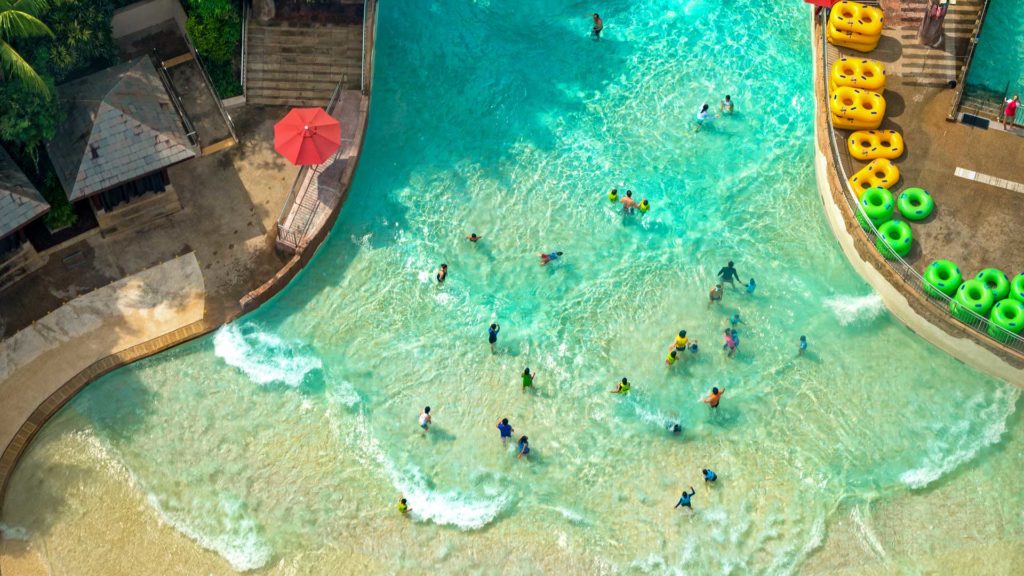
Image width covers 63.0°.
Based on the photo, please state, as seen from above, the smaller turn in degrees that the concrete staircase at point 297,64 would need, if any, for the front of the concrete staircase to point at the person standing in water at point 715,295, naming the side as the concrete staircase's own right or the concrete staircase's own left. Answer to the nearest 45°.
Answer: approximately 45° to the concrete staircase's own left

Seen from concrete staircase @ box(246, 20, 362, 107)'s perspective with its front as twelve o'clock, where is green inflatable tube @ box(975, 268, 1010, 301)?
The green inflatable tube is roughly at 10 o'clock from the concrete staircase.

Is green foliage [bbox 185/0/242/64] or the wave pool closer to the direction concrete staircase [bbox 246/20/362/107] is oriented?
the wave pool

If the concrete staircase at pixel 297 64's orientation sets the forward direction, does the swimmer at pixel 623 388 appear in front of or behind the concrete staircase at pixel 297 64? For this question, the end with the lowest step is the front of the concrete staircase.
in front

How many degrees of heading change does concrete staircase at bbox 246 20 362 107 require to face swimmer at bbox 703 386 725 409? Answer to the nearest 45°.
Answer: approximately 45° to its left

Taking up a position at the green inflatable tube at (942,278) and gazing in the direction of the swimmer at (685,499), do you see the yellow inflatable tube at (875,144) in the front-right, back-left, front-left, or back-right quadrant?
back-right

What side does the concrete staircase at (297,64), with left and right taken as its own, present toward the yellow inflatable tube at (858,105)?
left

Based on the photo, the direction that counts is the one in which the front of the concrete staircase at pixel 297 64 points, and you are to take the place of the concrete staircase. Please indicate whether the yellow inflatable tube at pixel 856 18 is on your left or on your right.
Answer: on your left

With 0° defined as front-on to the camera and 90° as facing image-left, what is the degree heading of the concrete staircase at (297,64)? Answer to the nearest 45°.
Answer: approximately 0°

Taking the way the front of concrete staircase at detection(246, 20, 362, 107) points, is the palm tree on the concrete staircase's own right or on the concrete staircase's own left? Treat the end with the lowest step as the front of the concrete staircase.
on the concrete staircase's own right

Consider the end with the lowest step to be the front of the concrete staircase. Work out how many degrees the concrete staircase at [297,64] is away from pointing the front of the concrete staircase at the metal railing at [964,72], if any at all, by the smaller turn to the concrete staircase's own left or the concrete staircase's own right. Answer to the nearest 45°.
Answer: approximately 90° to the concrete staircase's own left

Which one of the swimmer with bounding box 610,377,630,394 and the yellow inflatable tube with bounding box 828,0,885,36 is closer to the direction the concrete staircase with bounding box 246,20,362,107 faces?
the swimmer

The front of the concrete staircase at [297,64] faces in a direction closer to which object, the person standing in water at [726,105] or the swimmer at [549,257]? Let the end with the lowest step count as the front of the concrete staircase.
the swimmer

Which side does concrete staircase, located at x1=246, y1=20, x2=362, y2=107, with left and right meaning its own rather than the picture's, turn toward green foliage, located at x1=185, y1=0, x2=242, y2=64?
right

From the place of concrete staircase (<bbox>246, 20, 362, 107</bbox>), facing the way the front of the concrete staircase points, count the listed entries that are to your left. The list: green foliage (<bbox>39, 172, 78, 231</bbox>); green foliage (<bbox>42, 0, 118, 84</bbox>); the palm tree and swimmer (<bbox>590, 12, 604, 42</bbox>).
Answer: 1

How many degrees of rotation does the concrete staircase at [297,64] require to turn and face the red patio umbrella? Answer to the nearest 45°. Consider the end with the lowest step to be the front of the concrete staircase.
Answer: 0° — it already faces it

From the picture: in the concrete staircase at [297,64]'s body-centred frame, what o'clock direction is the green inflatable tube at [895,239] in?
The green inflatable tube is roughly at 10 o'clock from the concrete staircase.

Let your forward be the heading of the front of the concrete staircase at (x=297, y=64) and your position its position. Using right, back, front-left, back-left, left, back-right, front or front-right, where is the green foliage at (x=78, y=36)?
right
